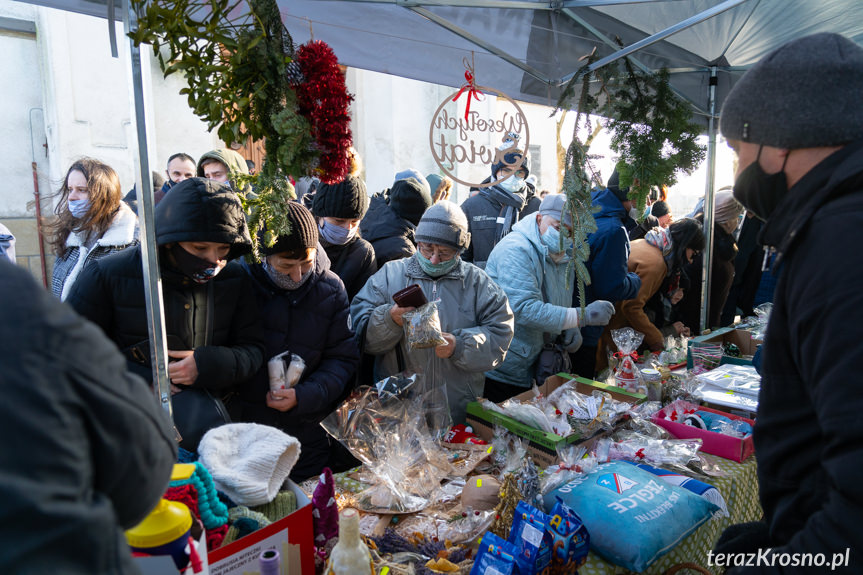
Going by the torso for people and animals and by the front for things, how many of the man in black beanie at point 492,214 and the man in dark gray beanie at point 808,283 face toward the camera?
1

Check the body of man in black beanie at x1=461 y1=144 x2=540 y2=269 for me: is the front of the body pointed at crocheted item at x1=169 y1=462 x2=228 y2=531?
yes

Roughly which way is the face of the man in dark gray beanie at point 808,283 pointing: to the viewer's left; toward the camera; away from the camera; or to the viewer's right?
to the viewer's left

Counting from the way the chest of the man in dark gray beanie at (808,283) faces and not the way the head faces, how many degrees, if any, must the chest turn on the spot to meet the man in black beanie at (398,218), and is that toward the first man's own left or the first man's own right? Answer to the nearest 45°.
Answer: approximately 45° to the first man's own right

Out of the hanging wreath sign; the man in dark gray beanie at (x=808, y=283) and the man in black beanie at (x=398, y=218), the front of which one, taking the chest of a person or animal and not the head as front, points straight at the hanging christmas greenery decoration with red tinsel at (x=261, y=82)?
the man in dark gray beanie at (x=808, y=283)

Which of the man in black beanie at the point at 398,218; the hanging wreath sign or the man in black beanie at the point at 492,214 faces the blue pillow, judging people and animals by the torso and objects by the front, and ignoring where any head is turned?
the man in black beanie at the point at 492,214

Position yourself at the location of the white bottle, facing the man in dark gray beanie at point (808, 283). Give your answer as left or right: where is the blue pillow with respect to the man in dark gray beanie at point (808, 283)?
left

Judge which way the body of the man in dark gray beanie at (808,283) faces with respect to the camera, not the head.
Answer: to the viewer's left
